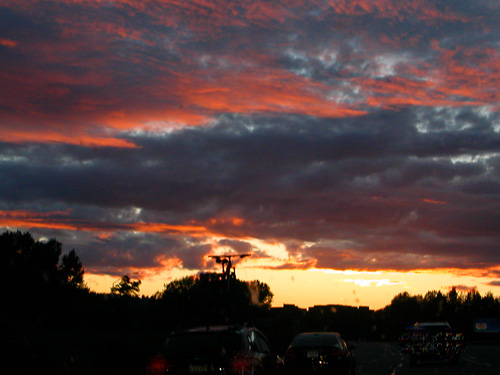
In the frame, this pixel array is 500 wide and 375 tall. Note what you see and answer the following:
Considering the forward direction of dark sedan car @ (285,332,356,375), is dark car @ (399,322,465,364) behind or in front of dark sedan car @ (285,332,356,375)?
in front

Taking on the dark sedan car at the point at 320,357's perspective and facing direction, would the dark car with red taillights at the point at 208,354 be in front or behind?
behind

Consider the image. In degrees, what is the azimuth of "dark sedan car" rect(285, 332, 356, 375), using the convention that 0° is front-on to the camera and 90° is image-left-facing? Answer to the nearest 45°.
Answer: approximately 180°
